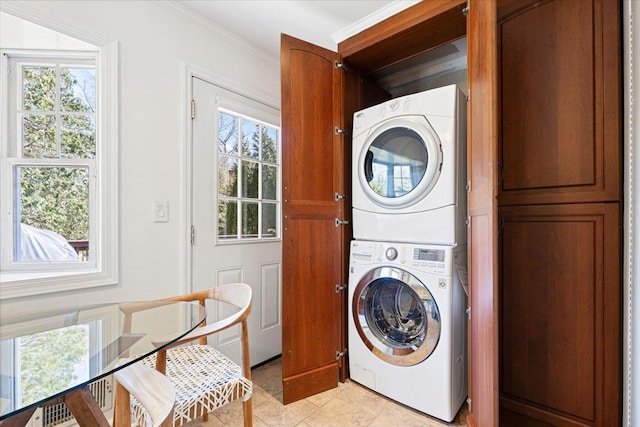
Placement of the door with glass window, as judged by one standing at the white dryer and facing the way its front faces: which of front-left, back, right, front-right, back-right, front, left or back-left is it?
front-right

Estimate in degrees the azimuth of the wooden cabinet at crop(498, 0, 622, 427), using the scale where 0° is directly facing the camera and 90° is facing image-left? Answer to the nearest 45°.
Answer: approximately 45°

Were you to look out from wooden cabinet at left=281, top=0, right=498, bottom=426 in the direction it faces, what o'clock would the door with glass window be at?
The door with glass window is roughly at 2 o'clock from the wooden cabinet.

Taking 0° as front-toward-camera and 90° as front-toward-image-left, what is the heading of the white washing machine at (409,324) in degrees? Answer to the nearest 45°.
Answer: approximately 45°

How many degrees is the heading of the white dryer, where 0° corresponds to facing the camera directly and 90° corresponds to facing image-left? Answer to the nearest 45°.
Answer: approximately 45°

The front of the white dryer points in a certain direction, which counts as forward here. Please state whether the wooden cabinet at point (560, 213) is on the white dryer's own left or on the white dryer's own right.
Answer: on the white dryer's own left

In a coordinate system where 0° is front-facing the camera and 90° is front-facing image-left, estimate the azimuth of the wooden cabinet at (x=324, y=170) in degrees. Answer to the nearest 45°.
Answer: approximately 45°
